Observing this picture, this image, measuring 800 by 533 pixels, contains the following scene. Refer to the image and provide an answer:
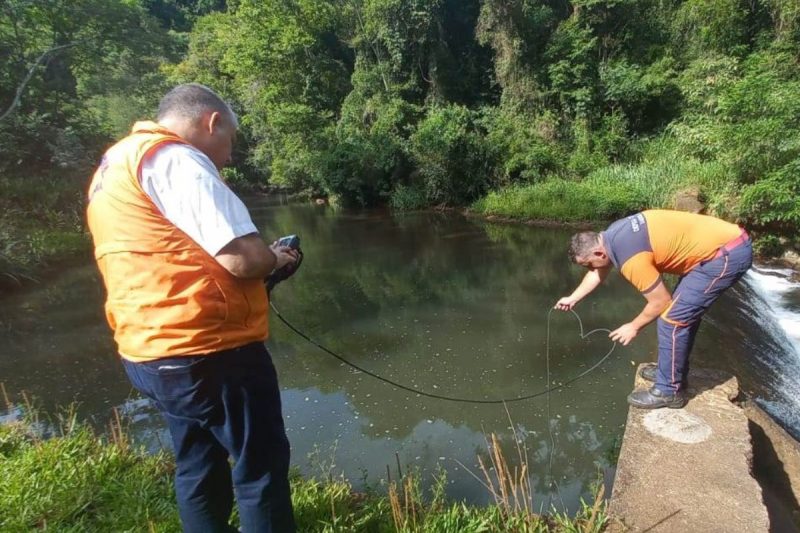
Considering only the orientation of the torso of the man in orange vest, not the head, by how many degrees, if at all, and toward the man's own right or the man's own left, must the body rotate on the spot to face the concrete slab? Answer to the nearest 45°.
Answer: approximately 45° to the man's own right

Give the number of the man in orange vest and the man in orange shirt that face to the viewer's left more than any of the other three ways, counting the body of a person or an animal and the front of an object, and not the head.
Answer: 1

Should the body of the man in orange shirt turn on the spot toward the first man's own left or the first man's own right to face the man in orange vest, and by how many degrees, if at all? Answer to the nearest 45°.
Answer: approximately 45° to the first man's own left

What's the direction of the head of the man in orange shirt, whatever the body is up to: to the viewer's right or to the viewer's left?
to the viewer's left

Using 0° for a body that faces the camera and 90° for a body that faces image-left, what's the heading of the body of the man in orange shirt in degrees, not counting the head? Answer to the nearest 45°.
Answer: approximately 90°

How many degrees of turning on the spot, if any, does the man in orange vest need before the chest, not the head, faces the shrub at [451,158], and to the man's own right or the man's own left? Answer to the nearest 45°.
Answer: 0° — they already face it

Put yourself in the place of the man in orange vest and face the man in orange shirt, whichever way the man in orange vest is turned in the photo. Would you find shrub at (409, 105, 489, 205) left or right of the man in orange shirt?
left

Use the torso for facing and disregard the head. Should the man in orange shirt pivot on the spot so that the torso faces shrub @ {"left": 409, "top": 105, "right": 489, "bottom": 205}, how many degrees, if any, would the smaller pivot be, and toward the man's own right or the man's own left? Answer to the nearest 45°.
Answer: approximately 45° to the man's own right

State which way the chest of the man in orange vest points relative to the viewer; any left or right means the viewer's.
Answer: facing away from the viewer and to the right of the viewer

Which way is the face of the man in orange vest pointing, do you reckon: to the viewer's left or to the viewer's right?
to the viewer's right

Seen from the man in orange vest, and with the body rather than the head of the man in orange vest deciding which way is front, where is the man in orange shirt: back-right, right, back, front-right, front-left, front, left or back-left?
front-right
